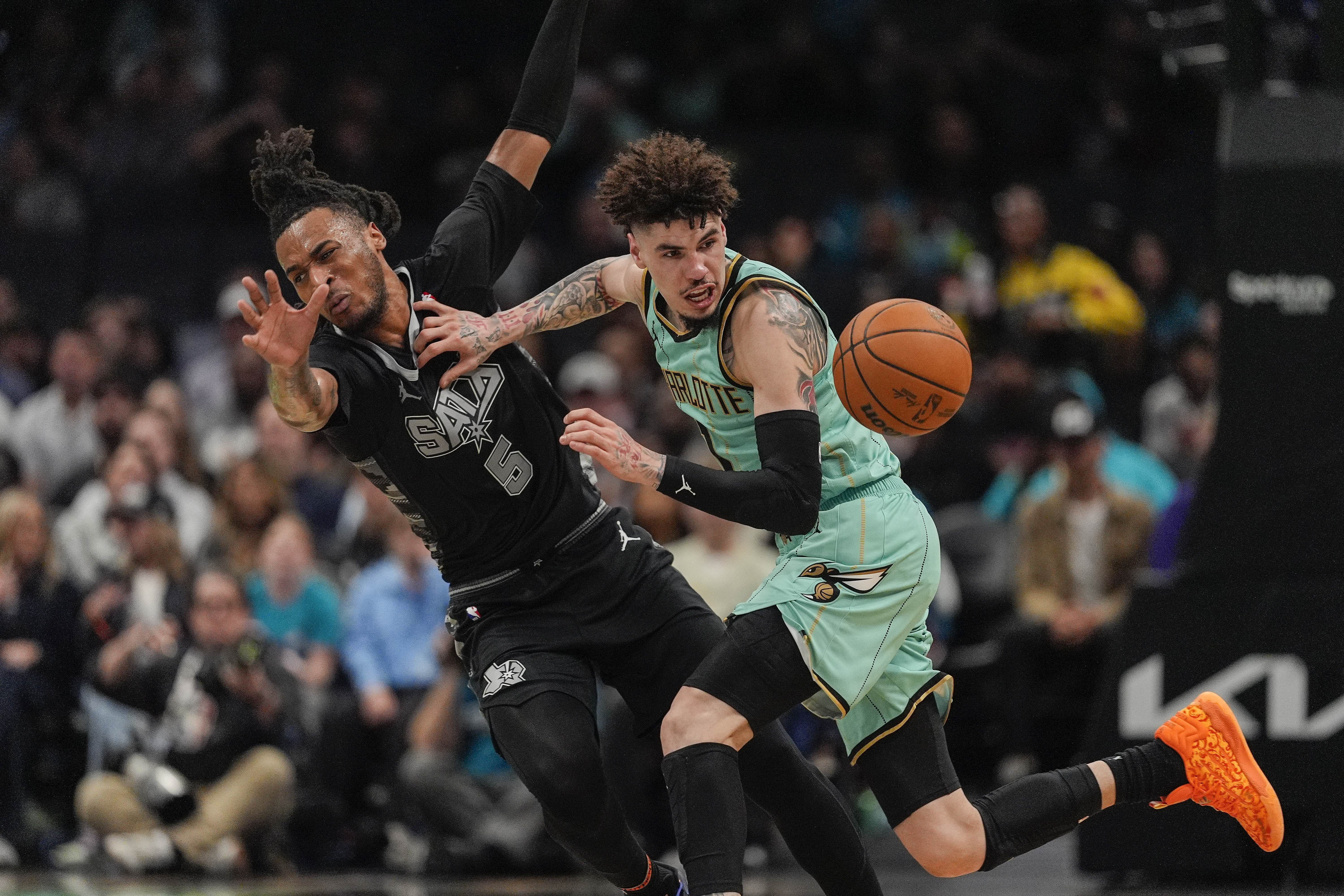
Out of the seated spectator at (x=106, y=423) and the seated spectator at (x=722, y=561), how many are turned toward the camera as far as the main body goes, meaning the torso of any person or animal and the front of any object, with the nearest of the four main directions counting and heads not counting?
2

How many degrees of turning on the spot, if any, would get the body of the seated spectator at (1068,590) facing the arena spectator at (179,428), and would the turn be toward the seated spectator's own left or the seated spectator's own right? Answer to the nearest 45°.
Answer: approximately 90° to the seated spectator's own right

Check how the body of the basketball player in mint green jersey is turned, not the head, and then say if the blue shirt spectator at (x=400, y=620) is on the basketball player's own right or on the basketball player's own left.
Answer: on the basketball player's own right

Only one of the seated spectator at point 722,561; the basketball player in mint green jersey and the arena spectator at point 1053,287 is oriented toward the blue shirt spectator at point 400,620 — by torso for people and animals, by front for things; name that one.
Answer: the arena spectator

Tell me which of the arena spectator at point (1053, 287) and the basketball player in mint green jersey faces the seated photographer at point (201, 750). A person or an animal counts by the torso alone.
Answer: the arena spectator

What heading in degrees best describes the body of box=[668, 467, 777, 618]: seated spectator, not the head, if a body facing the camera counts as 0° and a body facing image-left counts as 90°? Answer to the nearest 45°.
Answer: approximately 0°

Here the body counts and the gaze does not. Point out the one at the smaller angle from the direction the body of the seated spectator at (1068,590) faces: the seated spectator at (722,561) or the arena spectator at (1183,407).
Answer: the seated spectator

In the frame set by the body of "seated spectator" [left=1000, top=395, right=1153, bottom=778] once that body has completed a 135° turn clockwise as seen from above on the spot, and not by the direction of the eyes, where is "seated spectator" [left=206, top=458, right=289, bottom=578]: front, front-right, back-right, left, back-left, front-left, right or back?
front-left

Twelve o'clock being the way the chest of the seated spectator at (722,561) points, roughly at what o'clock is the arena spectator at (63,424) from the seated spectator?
The arena spectator is roughly at 4 o'clock from the seated spectator.

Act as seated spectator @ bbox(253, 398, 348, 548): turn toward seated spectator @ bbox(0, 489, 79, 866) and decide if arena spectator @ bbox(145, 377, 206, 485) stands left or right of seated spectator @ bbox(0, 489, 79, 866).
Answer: right

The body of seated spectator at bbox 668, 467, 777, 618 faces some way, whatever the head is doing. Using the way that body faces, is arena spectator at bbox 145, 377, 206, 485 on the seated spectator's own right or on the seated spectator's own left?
on the seated spectator's own right
